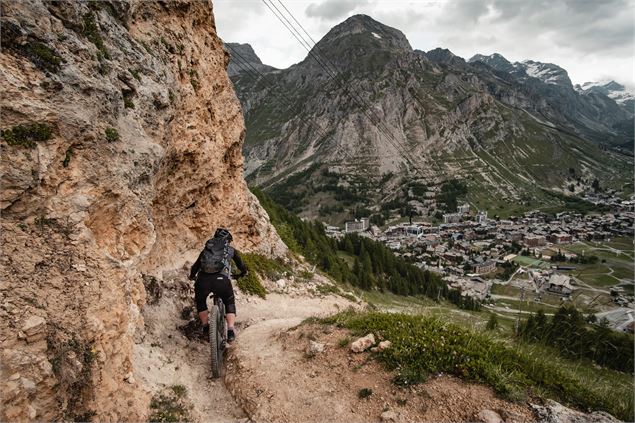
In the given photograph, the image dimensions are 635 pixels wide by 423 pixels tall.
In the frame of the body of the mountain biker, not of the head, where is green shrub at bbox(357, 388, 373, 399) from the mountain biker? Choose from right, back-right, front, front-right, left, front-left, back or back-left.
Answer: back-right

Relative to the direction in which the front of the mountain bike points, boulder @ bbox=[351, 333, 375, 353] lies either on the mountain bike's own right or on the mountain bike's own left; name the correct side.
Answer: on the mountain bike's own right

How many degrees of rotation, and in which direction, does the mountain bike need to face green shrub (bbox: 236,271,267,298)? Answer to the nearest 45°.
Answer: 0° — it already faces it

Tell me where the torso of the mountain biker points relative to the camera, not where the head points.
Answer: away from the camera

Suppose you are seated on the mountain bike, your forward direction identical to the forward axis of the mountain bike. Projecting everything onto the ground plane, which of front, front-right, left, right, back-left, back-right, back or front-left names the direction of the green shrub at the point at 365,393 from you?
back-right

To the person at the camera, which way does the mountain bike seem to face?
facing away from the viewer
